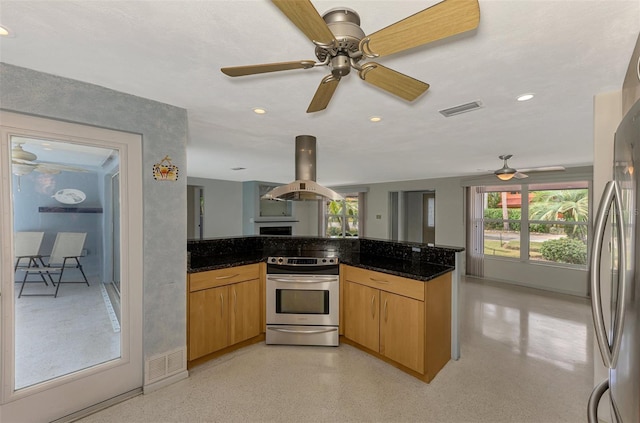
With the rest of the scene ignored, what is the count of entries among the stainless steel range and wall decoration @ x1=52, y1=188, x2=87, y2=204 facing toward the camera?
2

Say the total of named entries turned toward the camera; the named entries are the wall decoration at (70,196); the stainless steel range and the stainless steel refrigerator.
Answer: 2

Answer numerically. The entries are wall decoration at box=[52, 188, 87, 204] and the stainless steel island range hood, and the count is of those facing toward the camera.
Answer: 2

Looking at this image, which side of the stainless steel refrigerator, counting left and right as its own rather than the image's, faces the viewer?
left

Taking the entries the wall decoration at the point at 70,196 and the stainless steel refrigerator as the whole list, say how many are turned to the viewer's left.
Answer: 1

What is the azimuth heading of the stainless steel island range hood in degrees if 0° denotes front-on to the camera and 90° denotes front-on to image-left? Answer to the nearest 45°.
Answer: approximately 0°
